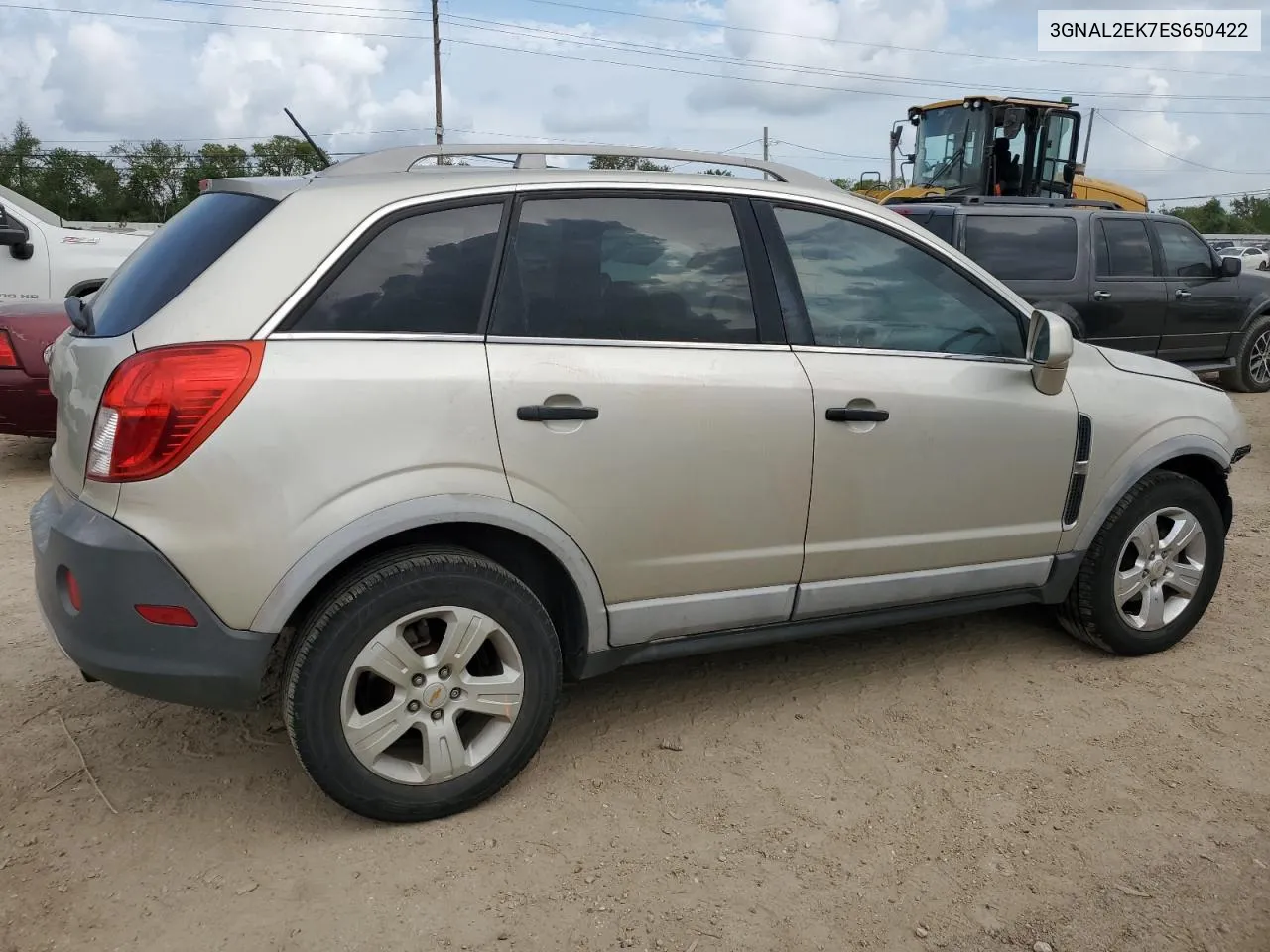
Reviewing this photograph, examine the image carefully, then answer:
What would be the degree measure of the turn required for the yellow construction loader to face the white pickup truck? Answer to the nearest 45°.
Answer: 0° — it already faces it

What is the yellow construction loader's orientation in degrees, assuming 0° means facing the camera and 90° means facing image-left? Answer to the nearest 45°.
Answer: approximately 45°

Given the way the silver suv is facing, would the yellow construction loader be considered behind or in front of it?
in front

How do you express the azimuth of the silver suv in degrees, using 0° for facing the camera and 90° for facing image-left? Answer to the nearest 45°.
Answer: approximately 225°

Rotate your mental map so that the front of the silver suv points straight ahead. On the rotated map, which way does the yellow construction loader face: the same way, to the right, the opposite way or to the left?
the opposite way
